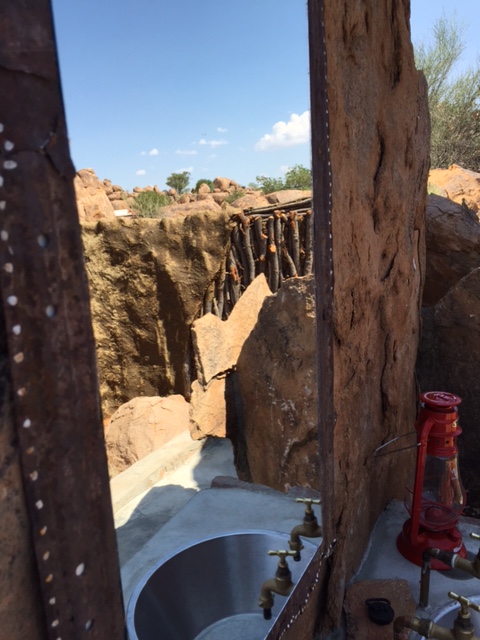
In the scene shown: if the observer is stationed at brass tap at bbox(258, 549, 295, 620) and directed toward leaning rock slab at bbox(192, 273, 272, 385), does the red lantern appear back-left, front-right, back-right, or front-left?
front-right

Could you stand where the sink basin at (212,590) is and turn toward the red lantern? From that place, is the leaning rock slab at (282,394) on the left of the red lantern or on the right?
left

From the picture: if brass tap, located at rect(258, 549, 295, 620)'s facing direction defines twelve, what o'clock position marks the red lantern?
The red lantern is roughly at 6 o'clock from the brass tap.

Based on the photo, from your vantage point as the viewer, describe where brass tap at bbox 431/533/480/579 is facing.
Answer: facing to the left of the viewer

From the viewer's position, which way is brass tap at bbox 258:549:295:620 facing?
facing the viewer and to the left of the viewer

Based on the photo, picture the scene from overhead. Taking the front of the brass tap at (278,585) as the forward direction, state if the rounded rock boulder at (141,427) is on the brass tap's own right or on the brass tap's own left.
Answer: on the brass tap's own right
